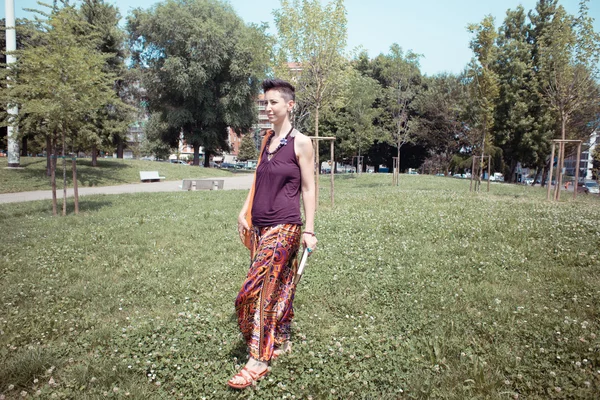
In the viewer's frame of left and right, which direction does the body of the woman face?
facing the viewer and to the left of the viewer

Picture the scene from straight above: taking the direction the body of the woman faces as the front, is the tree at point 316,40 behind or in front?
behind

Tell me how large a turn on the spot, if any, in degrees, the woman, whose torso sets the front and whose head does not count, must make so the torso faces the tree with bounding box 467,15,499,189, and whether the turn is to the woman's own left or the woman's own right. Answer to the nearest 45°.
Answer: approximately 180°

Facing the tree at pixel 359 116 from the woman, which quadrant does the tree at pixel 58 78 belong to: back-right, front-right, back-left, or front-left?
front-left

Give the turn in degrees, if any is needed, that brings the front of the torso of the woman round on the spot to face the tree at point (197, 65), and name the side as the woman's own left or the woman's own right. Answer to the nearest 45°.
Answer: approximately 135° to the woman's own right

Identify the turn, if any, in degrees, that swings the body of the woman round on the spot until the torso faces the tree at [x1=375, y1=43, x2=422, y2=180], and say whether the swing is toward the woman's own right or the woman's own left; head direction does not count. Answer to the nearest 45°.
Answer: approximately 135° to the woman's own right

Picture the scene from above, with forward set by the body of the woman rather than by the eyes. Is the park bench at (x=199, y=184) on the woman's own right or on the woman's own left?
on the woman's own right

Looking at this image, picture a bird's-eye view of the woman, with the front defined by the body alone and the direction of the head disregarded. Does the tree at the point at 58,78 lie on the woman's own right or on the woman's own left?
on the woman's own right

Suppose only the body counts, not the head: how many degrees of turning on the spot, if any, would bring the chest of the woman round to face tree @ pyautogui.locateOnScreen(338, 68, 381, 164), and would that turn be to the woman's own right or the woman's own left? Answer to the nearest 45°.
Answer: approximately 135° to the woman's own right

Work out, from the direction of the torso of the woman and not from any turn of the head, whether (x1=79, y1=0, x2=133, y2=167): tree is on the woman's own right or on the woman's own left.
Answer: on the woman's own right

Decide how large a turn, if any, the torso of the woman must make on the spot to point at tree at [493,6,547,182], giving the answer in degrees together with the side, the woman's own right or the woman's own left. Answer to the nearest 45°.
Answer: approximately 180°

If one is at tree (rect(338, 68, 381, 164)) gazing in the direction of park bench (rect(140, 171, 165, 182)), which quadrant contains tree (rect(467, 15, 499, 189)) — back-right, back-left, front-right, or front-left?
front-left
